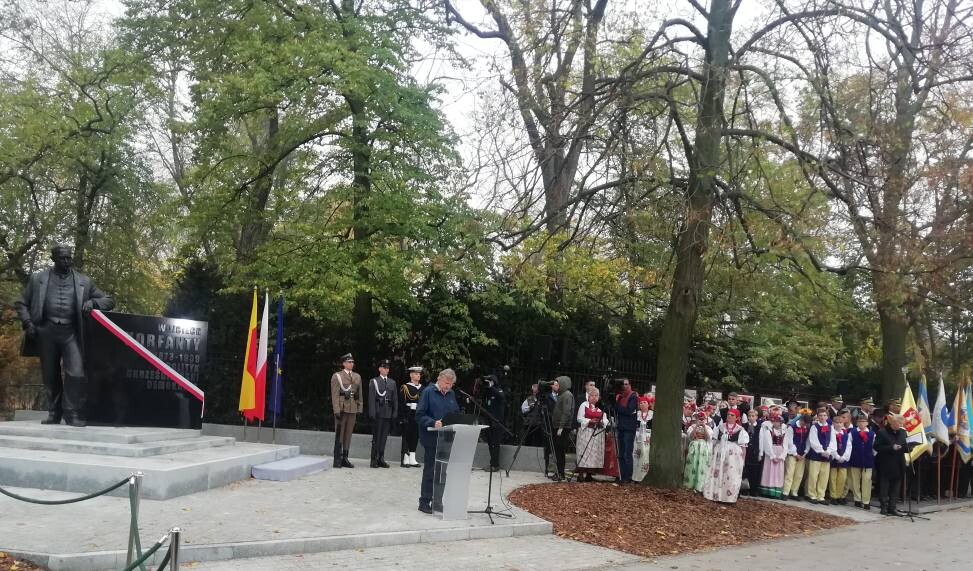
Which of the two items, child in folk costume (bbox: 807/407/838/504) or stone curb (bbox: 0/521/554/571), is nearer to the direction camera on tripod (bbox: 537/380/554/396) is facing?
the stone curb

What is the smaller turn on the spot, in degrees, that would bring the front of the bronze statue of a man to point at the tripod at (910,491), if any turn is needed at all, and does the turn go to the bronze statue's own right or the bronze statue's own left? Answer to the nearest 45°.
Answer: approximately 90° to the bronze statue's own left

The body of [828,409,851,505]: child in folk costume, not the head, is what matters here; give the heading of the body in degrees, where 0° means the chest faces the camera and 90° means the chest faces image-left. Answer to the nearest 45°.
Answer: approximately 45°

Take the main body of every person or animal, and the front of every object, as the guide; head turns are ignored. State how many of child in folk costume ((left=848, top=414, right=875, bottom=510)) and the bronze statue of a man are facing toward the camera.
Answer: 2

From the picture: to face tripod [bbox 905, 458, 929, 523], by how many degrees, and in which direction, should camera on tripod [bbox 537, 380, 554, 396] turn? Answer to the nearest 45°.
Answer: approximately 180°

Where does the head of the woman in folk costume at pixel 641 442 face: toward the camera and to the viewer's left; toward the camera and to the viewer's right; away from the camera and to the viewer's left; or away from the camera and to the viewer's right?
toward the camera and to the viewer's left

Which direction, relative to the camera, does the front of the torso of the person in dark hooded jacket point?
to the viewer's left

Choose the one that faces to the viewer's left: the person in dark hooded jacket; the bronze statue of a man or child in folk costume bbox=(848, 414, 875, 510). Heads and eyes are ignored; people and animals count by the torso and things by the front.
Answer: the person in dark hooded jacket

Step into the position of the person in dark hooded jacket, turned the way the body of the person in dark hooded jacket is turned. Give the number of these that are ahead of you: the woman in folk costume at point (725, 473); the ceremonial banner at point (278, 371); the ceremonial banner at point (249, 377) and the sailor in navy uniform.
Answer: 3

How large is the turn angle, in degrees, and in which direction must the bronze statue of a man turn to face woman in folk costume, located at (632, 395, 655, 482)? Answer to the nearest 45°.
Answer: approximately 90° to its left

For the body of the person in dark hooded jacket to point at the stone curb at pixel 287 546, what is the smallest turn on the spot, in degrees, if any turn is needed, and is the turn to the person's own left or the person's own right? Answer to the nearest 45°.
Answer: approximately 90° to the person's own left

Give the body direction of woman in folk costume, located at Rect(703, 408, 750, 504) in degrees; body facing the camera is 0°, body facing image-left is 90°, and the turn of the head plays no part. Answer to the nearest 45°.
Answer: approximately 45°

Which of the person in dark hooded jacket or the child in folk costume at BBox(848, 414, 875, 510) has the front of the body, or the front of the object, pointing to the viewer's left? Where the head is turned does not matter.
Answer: the person in dark hooded jacket

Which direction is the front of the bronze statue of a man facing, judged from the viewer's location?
facing the viewer

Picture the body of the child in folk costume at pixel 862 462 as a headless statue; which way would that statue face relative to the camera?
toward the camera
